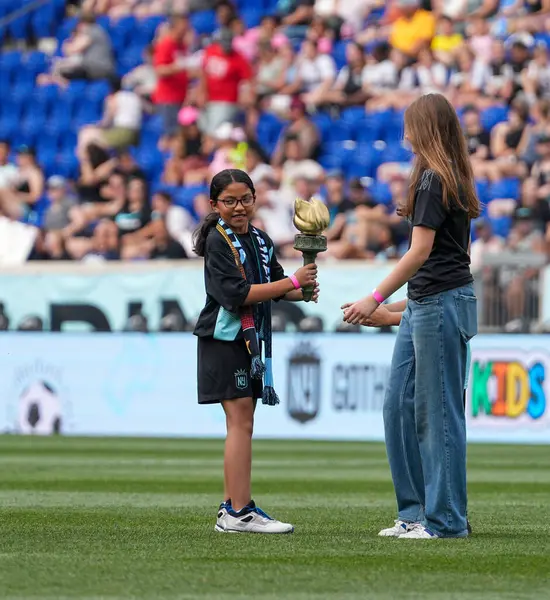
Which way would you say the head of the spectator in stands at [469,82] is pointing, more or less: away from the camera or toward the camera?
toward the camera

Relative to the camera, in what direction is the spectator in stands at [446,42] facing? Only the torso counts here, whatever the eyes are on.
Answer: toward the camera

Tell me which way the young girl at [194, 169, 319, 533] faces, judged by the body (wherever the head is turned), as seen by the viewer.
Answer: to the viewer's right

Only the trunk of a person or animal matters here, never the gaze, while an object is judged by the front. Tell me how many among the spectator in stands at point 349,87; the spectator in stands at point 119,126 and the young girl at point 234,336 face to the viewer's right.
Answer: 1

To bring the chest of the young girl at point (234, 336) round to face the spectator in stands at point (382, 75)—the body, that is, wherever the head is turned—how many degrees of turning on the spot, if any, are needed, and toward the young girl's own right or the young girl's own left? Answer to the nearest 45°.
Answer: approximately 90° to the young girl's own left

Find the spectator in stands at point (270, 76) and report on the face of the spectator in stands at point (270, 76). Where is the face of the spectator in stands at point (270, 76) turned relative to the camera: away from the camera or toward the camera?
toward the camera

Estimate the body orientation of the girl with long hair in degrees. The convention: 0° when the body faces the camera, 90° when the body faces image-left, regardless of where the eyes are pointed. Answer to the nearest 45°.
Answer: approximately 90°

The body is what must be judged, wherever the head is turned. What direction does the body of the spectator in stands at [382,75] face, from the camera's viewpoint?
toward the camera

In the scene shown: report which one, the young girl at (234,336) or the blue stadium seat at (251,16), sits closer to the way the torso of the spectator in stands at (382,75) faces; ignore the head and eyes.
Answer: the young girl

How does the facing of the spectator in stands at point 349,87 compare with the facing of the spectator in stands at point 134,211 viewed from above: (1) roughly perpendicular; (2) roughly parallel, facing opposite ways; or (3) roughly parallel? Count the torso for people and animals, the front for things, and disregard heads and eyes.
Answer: roughly parallel

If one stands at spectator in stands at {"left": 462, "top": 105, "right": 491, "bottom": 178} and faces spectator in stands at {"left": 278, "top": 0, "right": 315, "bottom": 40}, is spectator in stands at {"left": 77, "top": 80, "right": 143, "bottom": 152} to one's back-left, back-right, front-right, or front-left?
front-left

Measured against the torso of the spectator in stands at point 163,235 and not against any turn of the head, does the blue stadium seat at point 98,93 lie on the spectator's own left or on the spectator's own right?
on the spectator's own right

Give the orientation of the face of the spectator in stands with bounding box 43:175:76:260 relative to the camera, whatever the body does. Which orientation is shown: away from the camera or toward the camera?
toward the camera

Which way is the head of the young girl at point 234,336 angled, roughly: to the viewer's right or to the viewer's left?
to the viewer's right

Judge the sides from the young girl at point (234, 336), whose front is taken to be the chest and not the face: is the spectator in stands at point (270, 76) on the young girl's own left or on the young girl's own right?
on the young girl's own left
